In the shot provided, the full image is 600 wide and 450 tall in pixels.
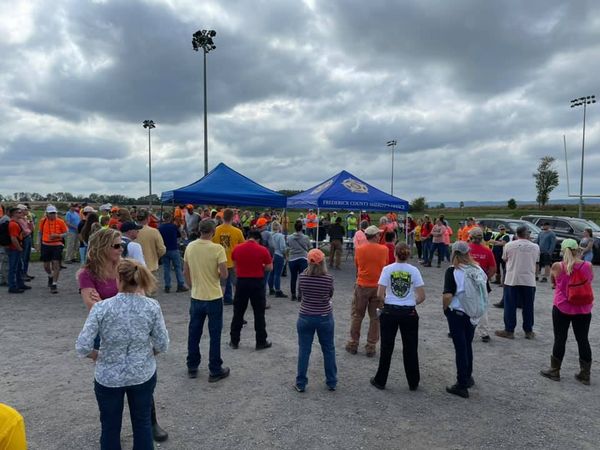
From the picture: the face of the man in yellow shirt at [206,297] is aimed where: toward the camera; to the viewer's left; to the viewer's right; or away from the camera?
away from the camera

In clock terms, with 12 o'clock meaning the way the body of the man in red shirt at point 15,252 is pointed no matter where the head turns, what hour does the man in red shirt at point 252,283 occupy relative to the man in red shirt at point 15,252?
the man in red shirt at point 252,283 is roughly at 2 o'clock from the man in red shirt at point 15,252.

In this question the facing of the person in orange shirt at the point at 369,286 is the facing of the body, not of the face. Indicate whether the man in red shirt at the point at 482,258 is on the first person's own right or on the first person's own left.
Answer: on the first person's own right

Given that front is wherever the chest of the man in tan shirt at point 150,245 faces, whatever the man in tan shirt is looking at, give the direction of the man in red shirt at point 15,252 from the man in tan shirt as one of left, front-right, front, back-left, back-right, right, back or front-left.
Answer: left

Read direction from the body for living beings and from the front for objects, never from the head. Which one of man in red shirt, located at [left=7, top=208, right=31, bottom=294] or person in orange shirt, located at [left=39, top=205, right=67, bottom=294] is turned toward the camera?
the person in orange shirt

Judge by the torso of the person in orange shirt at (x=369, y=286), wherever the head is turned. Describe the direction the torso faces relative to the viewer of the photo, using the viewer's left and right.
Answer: facing away from the viewer

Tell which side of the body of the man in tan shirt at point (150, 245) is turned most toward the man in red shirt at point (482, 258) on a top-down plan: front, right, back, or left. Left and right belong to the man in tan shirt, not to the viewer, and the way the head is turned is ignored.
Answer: right

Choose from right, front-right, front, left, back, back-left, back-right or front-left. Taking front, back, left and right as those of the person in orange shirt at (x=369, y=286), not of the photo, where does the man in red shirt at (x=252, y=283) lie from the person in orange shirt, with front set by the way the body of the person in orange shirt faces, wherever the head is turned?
left

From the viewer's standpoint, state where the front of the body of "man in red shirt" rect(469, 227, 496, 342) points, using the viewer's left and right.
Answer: facing away from the viewer and to the left of the viewer

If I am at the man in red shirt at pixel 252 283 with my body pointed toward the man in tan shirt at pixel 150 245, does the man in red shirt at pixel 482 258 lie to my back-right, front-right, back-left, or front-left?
back-right

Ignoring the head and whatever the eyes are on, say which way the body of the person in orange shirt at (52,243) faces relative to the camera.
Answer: toward the camera

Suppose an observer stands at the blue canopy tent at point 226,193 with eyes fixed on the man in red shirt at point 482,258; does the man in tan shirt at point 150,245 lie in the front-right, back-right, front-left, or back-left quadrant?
front-right

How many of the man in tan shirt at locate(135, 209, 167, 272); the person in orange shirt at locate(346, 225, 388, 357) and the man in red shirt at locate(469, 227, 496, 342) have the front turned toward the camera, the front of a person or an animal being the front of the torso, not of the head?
0

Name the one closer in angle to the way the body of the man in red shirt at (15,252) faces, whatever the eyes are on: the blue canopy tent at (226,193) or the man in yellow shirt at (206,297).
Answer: the blue canopy tent

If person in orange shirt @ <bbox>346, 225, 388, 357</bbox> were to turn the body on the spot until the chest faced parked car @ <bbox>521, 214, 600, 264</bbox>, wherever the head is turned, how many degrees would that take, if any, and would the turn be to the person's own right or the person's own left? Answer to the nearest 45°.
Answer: approximately 45° to the person's own right

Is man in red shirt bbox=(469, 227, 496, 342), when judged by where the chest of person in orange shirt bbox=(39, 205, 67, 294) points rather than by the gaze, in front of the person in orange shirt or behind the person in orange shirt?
in front
